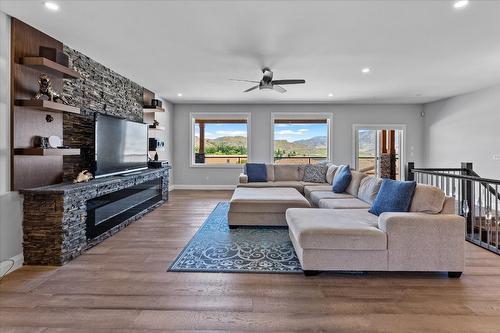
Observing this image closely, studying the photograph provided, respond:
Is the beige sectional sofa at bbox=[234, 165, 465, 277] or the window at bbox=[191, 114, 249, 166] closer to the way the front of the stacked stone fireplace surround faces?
the beige sectional sofa

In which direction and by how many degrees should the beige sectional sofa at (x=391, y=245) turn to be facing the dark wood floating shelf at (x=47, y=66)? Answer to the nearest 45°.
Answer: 0° — it already faces it

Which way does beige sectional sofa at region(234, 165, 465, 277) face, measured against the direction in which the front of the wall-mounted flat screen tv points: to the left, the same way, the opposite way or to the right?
the opposite way

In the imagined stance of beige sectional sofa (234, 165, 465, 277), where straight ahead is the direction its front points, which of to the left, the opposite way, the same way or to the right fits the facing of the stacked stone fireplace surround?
the opposite way

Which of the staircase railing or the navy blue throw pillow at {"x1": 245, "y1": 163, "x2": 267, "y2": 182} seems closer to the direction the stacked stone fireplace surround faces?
the staircase railing

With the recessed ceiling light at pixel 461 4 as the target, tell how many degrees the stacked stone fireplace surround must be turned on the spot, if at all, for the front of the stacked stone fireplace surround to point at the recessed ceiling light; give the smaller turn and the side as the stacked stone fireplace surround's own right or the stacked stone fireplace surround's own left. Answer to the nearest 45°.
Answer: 0° — it already faces it

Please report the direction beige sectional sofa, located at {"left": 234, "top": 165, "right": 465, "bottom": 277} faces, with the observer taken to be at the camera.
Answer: facing to the left of the viewer

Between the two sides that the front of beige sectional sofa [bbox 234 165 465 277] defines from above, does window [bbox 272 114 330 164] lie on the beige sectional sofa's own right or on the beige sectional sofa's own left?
on the beige sectional sofa's own right

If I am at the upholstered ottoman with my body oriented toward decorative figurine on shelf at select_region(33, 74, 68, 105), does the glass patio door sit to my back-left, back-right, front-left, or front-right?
back-right

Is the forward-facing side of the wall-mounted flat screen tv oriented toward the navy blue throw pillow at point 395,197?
yes
